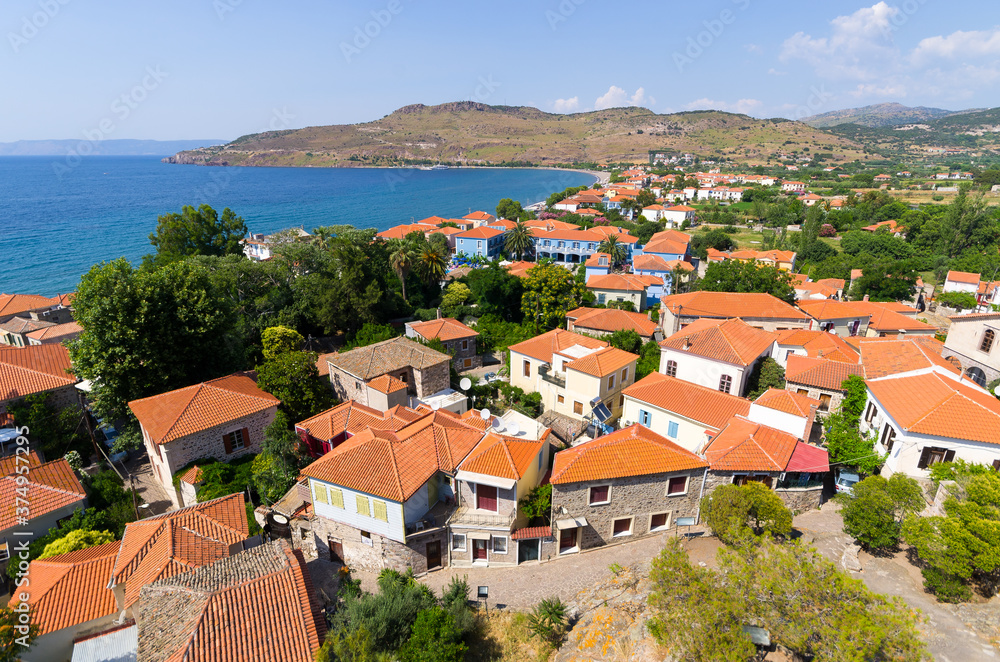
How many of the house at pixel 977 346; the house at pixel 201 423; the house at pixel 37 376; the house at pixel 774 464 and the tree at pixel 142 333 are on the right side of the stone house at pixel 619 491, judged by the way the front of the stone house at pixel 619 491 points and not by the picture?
3

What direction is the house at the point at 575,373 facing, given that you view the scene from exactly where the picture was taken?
facing the viewer and to the left of the viewer

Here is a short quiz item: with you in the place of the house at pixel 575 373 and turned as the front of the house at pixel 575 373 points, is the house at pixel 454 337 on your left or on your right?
on your right

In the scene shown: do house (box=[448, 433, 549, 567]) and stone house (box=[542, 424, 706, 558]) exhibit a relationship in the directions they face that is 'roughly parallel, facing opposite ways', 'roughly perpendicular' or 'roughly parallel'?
roughly parallel

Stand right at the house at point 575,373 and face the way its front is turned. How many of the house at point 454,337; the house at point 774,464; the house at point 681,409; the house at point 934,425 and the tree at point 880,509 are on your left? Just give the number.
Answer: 4

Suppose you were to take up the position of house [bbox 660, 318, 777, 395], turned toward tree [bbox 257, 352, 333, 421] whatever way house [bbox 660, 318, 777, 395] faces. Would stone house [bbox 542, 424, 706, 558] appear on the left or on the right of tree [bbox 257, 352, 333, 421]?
left

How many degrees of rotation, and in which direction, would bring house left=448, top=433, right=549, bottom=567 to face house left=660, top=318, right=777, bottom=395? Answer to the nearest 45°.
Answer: approximately 135° to its left

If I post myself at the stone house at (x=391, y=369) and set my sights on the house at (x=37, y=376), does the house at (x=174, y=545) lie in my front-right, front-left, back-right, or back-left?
front-left

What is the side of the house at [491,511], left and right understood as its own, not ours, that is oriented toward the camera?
front

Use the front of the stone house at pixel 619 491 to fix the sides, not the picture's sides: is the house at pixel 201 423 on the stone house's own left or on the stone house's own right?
on the stone house's own right

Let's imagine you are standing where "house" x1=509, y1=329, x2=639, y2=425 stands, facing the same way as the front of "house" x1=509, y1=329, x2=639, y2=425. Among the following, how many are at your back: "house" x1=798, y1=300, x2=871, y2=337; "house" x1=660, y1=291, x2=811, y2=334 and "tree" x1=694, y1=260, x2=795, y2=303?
3

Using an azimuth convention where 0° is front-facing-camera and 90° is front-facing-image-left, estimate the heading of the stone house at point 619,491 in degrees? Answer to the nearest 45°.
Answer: approximately 0°

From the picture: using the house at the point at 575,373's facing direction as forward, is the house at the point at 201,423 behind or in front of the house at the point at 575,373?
in front

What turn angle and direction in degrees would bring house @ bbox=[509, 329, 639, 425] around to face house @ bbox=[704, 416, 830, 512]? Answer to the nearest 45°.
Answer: approximately 90° to its left

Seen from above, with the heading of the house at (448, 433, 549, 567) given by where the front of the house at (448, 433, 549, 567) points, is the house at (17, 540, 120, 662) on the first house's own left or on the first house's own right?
on the first house's own right

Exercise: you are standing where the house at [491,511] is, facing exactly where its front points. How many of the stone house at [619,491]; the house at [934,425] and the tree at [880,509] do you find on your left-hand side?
3

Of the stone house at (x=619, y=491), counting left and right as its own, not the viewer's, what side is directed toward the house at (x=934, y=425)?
left

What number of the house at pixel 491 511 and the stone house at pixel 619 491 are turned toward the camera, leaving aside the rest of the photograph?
2

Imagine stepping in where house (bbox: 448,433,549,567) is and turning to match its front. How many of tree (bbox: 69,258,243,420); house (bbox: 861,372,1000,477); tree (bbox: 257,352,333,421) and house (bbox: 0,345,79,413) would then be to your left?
1
